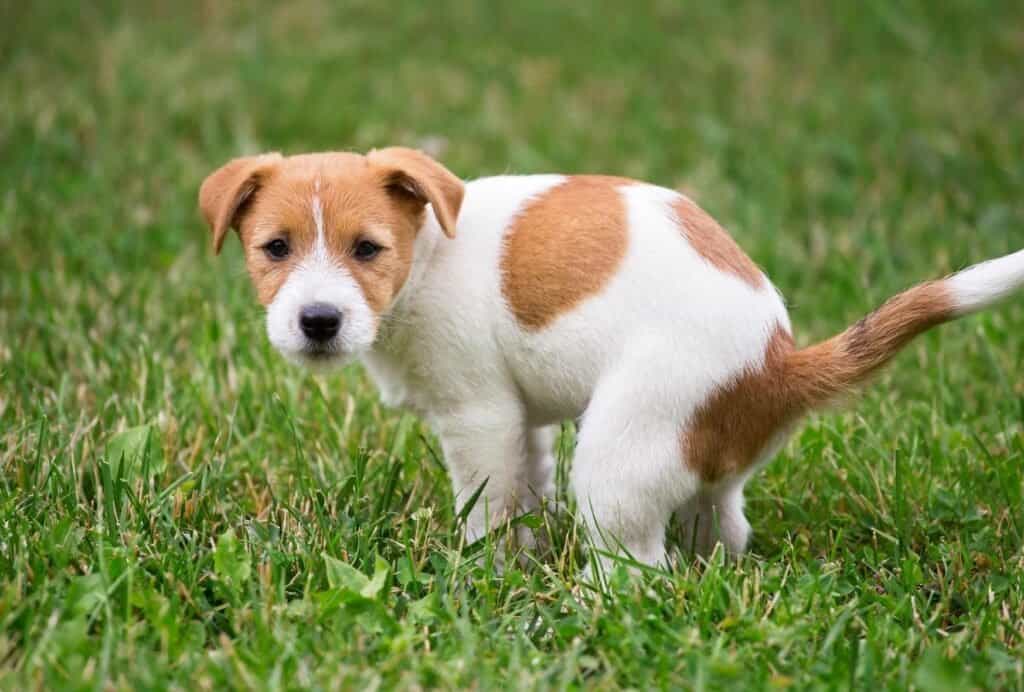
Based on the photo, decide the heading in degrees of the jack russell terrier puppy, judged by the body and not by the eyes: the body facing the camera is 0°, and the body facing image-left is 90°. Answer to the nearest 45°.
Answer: approximately 90°
